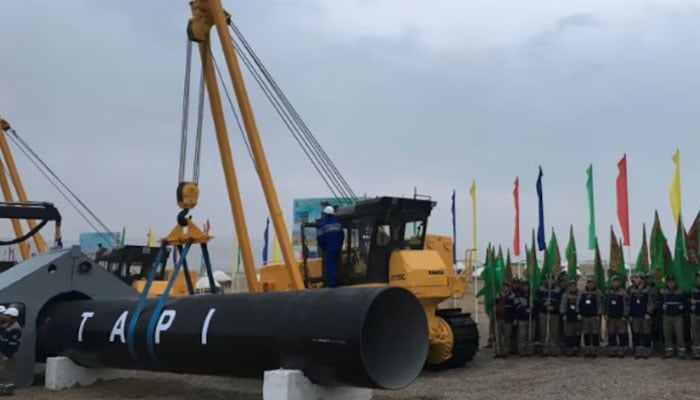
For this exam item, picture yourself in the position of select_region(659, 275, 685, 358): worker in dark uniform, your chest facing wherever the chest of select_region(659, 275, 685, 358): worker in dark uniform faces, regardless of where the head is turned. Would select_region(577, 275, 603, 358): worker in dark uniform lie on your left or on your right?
on your right

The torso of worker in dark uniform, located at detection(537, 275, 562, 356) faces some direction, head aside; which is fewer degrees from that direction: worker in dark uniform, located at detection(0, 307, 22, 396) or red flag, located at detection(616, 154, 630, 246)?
the worker in dark uniform

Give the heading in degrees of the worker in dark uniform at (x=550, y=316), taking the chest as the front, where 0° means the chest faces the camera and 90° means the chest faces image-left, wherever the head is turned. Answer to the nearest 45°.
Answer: approximately 0°

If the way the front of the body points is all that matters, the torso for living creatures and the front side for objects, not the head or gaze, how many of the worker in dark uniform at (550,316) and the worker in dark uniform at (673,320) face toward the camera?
2

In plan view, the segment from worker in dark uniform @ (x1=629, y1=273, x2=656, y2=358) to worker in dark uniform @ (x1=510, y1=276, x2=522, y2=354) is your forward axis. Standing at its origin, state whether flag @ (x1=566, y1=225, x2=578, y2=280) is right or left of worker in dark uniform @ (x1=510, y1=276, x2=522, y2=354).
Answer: right

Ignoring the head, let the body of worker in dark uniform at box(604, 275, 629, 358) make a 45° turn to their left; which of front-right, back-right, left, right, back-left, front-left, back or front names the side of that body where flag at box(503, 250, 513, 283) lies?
back

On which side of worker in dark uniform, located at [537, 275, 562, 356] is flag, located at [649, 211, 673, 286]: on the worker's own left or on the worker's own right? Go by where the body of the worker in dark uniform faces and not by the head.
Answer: on the worker's own left

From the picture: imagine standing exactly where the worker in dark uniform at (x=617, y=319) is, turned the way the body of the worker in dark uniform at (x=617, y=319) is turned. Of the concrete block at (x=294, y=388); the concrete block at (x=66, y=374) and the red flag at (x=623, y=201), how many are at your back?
1

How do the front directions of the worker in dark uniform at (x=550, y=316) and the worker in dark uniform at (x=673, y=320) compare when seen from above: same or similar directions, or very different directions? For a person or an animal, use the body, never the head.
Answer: same or similar directions

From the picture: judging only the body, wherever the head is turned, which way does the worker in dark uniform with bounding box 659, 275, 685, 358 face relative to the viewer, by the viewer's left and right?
facing the viewer

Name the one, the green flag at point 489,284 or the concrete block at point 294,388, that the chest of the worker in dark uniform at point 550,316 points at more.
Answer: the concrete block
